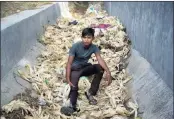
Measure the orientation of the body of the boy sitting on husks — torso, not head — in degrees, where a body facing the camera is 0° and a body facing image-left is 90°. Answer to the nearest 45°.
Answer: approximately 0°
